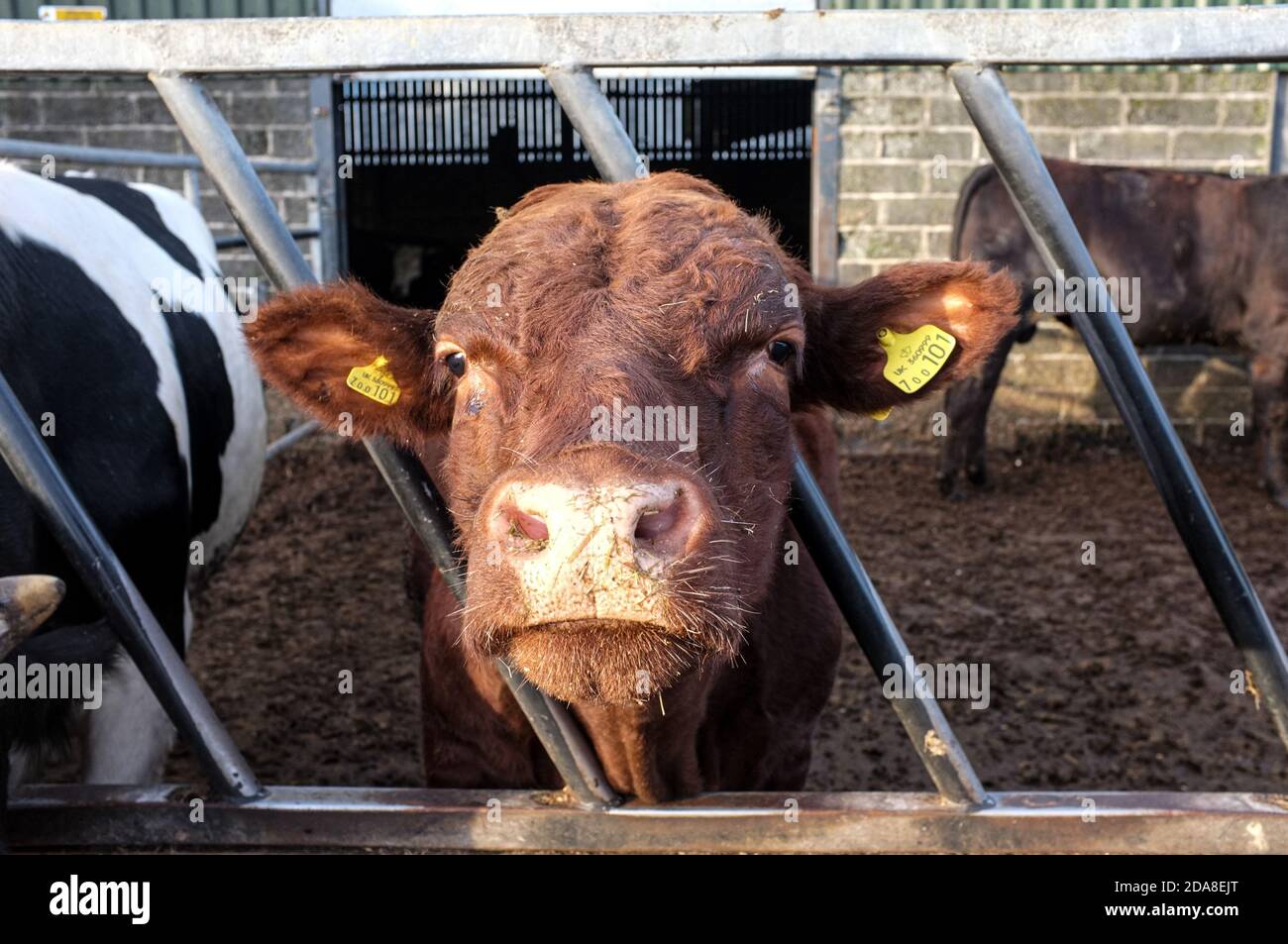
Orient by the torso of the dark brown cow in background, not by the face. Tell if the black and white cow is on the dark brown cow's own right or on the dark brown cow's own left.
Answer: on the dark brown cow's own right

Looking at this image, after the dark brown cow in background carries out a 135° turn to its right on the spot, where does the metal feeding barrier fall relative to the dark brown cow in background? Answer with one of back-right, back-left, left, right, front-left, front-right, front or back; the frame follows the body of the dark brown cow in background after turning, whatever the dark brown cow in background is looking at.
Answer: front-left

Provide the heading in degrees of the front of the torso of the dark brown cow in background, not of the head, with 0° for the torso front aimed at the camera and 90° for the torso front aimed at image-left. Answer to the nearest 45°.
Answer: approximately 270°

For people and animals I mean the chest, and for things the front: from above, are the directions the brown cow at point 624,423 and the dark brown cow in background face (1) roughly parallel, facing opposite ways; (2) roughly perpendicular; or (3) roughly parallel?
roughly perpendicular

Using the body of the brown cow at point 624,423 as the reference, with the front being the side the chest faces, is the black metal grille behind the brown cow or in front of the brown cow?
behind

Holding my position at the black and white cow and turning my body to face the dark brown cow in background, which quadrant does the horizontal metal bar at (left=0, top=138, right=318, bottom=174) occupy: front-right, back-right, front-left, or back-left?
front-left

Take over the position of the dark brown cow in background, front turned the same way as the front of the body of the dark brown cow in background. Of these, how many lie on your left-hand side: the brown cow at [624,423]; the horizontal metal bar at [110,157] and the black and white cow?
0

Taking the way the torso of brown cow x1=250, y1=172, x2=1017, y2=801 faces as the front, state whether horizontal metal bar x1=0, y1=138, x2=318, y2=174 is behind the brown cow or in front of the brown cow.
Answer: behind

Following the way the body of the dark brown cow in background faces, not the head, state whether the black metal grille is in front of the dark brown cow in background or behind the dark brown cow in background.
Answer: behind

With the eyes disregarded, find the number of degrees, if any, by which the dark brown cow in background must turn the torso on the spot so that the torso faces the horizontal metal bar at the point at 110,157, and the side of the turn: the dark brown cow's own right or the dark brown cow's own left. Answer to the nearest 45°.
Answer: approximately 135° to the dark brown cow's own right

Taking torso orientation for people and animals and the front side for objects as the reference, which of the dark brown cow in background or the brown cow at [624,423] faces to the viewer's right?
the dark brown cow in background

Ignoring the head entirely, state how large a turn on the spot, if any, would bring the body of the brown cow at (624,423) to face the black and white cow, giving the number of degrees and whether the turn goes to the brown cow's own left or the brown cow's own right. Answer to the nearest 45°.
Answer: approximately 135° to the brown cow's own right

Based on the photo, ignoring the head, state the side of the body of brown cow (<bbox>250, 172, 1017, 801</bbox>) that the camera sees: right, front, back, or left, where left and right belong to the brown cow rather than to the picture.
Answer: front

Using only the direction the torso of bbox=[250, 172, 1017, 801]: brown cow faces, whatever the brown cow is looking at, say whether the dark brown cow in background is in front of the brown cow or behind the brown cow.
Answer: behind

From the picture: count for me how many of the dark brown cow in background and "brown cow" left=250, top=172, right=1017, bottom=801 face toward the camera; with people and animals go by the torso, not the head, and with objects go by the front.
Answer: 1
